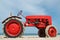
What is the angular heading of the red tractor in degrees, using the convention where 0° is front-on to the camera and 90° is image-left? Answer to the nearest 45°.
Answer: approximately 270°
